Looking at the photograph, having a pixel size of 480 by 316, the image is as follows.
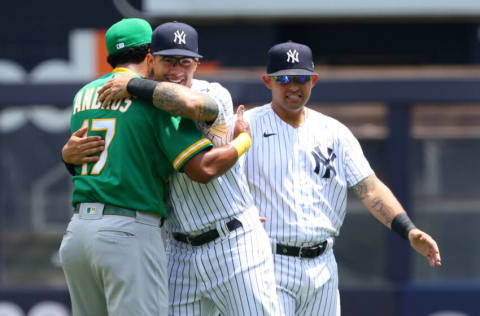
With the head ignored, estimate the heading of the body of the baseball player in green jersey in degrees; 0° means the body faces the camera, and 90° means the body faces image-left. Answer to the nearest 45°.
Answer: approximately 225°

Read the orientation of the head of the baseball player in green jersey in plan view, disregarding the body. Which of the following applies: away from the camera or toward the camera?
away from the camera
